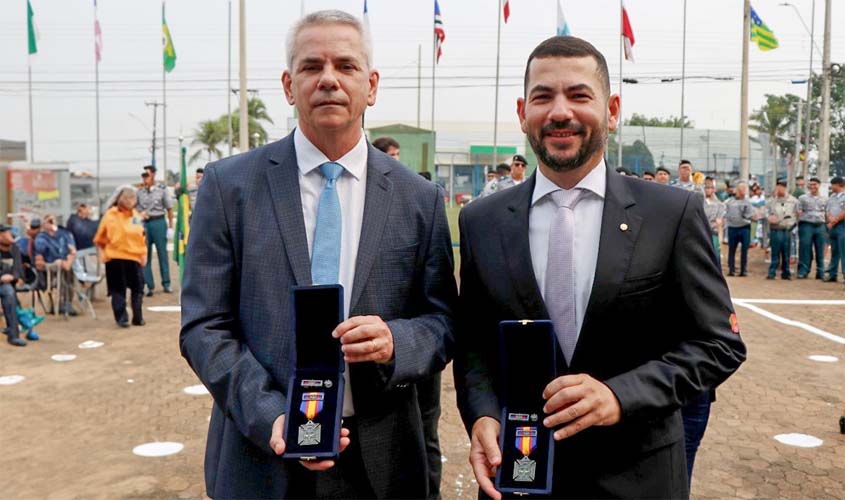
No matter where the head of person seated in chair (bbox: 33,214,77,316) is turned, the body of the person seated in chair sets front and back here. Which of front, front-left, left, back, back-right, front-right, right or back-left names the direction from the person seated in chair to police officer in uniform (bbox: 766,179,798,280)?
front-left

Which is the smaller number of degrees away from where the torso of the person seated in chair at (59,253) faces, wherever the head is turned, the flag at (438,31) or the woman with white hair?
the woman with white hair

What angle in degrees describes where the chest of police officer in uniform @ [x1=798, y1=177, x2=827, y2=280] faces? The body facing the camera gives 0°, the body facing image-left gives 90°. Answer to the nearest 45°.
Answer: approximately 0°

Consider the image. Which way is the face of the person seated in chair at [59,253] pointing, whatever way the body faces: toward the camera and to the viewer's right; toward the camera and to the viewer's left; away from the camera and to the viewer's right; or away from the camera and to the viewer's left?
toward the camera and to the viewer's right

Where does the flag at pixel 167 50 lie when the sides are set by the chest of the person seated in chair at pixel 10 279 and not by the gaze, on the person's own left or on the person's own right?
on the person's own left

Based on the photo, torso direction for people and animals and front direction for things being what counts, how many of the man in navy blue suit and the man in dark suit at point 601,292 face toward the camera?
2

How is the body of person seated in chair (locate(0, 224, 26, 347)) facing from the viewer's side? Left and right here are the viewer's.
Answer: facing the viewer and to the right of the viewer

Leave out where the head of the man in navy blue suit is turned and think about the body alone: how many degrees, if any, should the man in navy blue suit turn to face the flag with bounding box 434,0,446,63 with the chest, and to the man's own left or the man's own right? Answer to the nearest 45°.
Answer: approximately 180°
